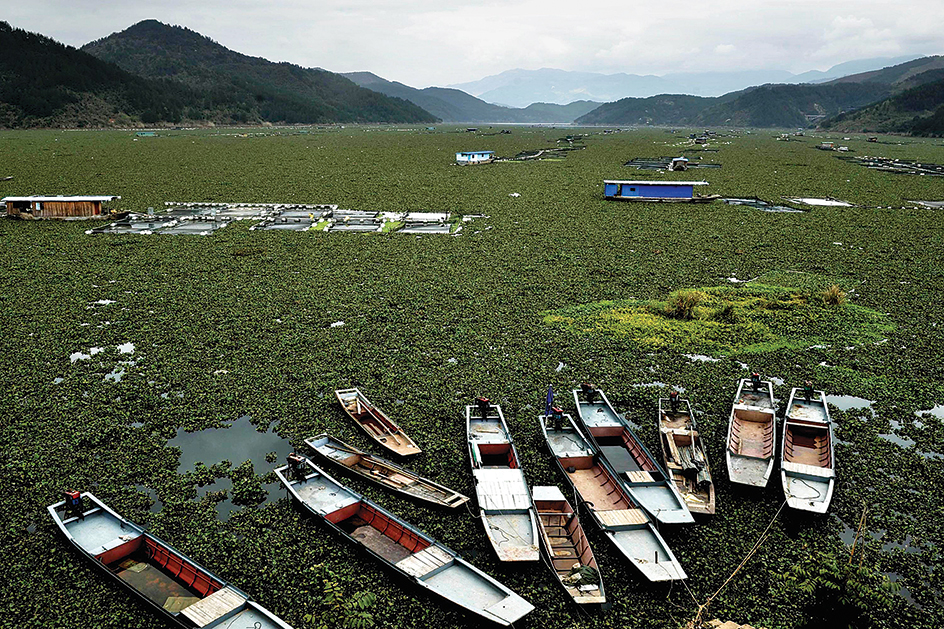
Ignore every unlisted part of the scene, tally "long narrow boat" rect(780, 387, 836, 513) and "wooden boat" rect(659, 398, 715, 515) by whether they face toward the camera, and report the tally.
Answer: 2

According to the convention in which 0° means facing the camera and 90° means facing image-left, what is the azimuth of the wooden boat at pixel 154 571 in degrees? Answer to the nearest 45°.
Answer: approximately 315°

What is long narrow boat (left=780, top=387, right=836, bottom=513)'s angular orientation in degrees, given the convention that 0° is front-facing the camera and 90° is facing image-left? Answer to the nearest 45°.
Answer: approximately 0°

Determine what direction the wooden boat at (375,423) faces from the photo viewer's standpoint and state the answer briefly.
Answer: facing the viewer and to the right of the viewer

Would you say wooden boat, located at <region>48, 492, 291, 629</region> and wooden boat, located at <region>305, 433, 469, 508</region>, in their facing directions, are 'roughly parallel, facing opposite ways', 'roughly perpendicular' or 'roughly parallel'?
roughly parallel

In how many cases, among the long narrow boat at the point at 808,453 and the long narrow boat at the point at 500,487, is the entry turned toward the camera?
2

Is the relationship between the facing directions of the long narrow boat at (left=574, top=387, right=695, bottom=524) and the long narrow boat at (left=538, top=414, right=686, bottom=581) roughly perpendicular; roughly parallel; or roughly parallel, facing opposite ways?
roughly parallel

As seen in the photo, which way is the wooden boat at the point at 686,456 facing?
toward the camera

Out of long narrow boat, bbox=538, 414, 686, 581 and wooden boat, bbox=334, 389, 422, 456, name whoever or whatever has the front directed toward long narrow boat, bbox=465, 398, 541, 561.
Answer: the wooden boat

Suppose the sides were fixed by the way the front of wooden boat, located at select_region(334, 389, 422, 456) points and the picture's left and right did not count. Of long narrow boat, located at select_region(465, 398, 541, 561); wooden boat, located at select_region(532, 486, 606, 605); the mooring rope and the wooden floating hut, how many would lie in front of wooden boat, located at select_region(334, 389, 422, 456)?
3

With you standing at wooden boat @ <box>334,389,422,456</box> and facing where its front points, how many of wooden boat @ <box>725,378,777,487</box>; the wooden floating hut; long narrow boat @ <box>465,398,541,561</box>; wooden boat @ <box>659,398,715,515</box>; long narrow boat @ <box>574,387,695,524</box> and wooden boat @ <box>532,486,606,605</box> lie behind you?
1

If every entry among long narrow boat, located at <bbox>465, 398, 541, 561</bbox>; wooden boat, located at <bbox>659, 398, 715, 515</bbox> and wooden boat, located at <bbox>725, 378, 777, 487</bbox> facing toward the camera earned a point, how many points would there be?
3

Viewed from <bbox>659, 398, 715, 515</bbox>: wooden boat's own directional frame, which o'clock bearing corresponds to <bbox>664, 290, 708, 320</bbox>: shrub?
The shrub is roughly at 6 o'clock from the wooden boat.

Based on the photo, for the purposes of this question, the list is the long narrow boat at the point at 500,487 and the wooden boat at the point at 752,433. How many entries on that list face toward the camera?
2

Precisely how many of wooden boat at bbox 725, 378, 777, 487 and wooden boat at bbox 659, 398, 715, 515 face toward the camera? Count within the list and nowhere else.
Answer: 2

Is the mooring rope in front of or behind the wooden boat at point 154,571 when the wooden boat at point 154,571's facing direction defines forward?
in front

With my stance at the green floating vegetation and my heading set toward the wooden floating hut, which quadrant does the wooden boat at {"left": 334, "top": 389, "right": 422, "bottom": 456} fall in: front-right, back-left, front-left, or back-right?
front-left

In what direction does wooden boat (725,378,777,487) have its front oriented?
toward the camera

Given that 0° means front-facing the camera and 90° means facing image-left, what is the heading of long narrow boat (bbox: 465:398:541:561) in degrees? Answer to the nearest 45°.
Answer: approximately 0°

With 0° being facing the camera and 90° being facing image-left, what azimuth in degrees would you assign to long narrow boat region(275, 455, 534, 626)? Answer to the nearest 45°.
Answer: approximately 315°
